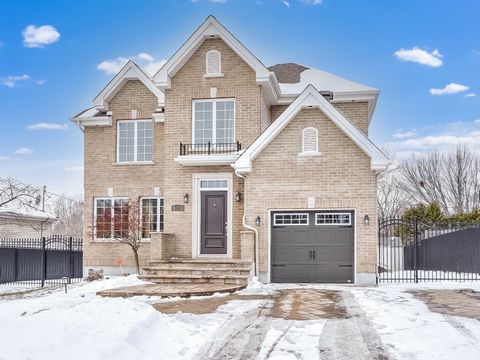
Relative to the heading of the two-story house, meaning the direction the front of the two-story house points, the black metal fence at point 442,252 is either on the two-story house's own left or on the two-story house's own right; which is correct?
on the two-story house's own left

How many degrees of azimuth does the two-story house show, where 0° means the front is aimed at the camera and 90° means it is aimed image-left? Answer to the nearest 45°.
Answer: approximately 0°

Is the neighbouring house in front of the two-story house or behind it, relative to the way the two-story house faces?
behind
